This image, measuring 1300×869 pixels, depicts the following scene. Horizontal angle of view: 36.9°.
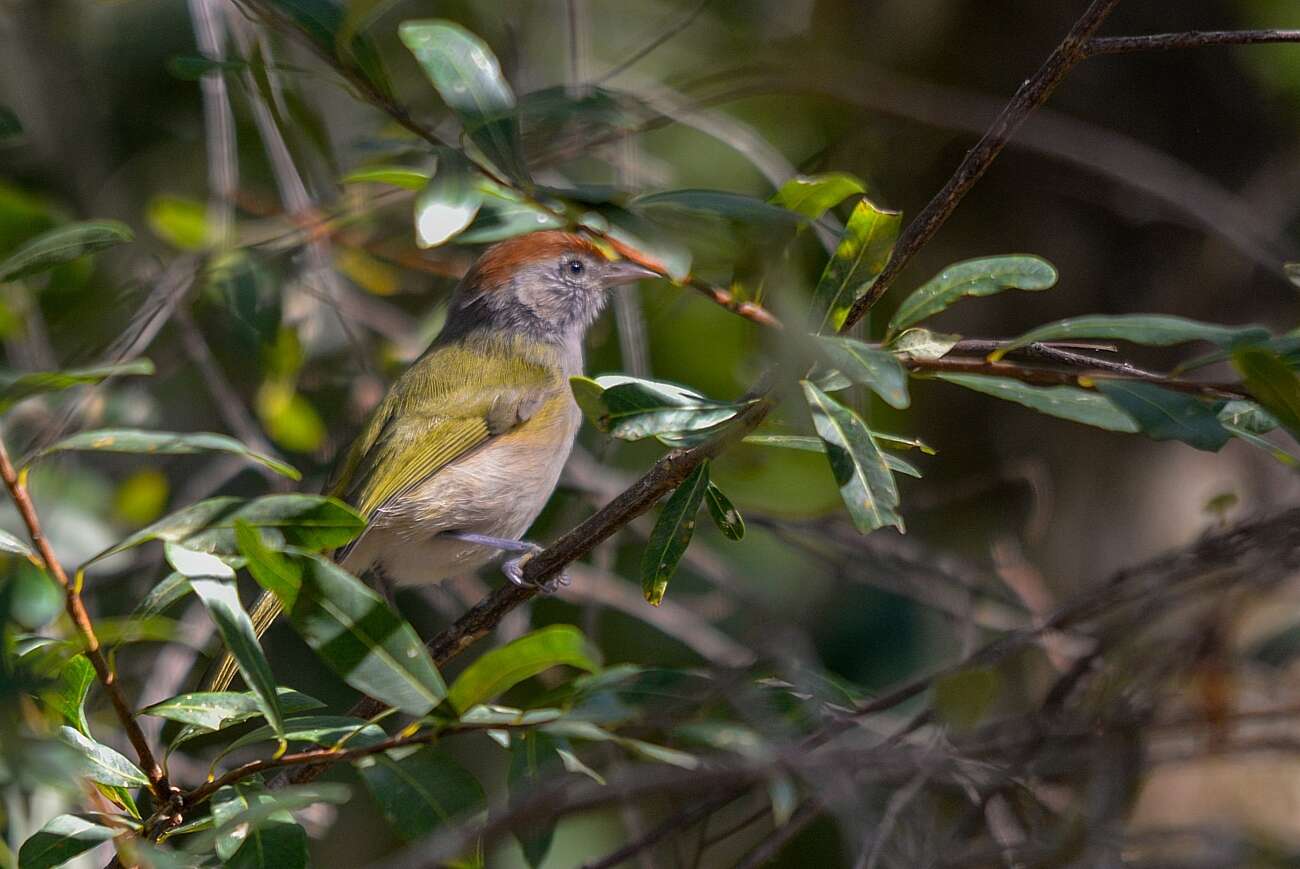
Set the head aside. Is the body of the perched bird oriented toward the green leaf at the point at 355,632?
no

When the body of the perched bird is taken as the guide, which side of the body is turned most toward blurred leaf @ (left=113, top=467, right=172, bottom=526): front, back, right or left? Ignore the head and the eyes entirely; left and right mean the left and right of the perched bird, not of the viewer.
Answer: back

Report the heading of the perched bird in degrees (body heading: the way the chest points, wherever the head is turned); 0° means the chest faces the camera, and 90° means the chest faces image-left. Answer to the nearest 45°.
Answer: approximately 270°

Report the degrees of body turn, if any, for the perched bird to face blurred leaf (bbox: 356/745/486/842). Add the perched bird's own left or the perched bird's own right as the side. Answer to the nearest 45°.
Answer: approximately 90° to the perched bird's own right

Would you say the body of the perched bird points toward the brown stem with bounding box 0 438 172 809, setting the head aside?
no

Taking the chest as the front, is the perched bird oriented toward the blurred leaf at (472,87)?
no

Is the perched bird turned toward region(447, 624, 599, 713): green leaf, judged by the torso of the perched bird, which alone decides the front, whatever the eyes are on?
no
